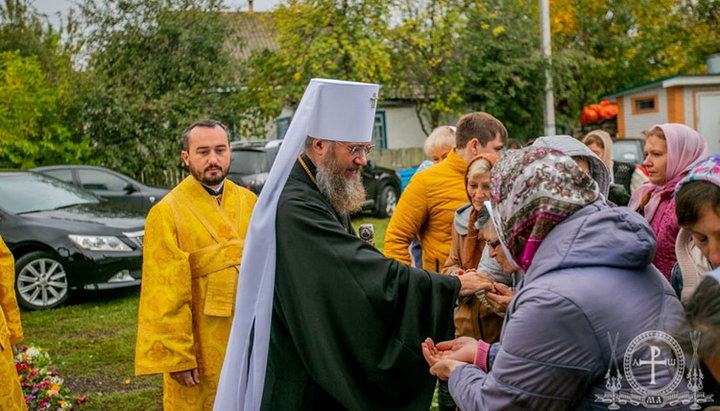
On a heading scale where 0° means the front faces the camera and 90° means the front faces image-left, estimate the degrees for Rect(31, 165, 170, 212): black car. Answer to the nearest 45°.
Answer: approximately 270°

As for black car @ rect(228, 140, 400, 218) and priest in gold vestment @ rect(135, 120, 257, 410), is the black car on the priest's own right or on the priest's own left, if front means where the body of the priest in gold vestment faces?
on the priest's own left

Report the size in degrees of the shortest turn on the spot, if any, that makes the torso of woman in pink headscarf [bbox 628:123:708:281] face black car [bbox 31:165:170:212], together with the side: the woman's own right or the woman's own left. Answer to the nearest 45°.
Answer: approximately 45° to the woman's own right

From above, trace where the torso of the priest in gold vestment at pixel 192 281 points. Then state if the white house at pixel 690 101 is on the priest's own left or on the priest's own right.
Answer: on the priest's own left

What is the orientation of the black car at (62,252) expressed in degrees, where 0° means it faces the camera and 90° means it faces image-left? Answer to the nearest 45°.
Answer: approximately 315°

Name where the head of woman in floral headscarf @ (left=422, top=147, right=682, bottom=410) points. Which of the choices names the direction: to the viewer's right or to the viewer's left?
to the viewer's left
